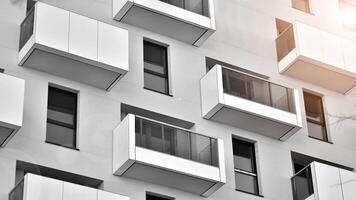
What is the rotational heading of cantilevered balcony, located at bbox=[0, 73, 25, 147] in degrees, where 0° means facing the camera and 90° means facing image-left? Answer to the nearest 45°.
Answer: approximately 315°

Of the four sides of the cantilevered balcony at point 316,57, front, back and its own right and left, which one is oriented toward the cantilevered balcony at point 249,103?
right

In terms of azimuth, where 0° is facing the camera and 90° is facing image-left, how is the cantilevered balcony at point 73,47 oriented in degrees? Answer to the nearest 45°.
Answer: approximately 315°

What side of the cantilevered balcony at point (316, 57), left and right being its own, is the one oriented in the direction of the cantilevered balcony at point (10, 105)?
right

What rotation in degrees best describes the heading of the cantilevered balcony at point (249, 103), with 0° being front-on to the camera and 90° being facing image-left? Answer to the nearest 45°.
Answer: approximately 315°
